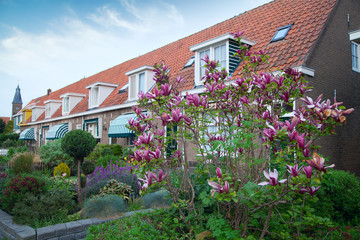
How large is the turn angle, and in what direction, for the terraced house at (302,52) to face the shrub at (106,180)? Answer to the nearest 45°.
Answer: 0° — it already faces it

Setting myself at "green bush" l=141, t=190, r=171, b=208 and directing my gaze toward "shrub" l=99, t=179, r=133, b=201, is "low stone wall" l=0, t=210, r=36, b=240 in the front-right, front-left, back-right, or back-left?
front-left

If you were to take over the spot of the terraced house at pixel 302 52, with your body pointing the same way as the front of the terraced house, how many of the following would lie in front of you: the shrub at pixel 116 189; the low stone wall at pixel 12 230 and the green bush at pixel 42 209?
3

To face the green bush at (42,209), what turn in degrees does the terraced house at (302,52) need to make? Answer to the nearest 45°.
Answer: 0° — it already faces it

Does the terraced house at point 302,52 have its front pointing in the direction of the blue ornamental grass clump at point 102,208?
yes

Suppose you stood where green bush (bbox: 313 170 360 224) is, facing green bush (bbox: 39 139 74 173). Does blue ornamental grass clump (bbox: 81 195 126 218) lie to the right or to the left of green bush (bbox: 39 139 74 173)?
left

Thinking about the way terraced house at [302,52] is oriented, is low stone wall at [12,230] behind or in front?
in front

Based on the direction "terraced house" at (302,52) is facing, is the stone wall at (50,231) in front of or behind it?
in front

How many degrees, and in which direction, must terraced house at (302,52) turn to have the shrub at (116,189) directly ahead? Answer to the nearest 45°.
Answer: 0° — it already faces it

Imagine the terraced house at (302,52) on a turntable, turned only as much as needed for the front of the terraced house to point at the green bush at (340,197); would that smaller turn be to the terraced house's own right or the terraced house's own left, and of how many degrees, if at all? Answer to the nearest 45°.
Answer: approximately 45° to the terraced house's own left

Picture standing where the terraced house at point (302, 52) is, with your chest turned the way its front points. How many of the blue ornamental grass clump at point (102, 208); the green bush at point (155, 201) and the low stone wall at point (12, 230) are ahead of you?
3

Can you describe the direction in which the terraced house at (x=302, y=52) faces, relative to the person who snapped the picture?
facing the viewer and to the left of the viewer

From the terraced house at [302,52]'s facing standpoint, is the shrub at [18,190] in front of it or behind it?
in front
